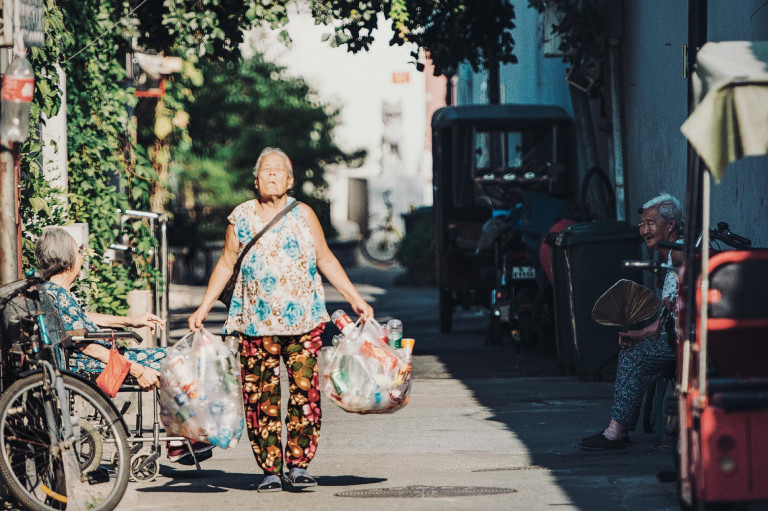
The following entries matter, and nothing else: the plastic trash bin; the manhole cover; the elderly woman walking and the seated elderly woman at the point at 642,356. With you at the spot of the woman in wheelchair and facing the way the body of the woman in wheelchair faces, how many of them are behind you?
0

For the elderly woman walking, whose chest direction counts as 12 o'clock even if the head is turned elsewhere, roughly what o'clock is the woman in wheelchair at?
The woman in wheelchair is roughly at 3 o'clock from the elderly woman walking.

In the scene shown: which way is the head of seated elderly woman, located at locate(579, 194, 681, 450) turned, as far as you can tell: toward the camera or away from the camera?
toward the camera

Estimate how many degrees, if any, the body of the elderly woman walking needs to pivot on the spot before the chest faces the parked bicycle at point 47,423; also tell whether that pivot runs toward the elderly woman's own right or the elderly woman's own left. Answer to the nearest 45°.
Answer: approximately 45° to the elderly woman's own right

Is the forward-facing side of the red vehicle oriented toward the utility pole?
no

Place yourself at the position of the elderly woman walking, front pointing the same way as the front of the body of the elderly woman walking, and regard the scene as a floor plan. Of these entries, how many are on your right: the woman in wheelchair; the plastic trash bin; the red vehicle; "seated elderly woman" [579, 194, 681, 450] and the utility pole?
2

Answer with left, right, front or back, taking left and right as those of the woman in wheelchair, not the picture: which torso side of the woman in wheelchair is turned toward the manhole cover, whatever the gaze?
front

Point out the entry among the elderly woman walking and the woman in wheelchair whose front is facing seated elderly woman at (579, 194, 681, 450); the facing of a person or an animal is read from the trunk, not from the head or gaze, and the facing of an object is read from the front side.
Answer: the woman in wheelchair

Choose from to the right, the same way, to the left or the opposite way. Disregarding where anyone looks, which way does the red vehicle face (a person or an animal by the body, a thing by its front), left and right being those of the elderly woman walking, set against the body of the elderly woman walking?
the opposite way

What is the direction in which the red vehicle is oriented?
away from the camera

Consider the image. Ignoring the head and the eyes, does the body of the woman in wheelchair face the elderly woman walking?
yes

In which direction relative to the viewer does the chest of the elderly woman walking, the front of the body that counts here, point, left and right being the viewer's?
facing the viewer

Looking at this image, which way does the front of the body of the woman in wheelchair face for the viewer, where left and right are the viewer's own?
facing to the right of the viewer

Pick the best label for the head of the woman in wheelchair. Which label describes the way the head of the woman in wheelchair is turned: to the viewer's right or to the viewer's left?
to the viewer's right

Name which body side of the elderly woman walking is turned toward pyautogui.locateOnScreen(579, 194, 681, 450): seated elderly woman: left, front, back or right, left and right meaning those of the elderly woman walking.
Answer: left

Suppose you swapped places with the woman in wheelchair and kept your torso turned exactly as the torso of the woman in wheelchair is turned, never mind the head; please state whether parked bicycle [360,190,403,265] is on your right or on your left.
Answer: on your left

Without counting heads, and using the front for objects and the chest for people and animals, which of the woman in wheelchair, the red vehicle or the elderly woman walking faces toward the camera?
the elderly woman walking

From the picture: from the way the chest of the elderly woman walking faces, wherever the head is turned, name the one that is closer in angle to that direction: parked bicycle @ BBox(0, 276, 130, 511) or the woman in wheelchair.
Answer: the parked bicycle

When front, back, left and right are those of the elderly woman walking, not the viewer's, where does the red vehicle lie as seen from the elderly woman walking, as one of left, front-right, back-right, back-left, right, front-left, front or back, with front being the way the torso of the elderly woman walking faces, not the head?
front-left
